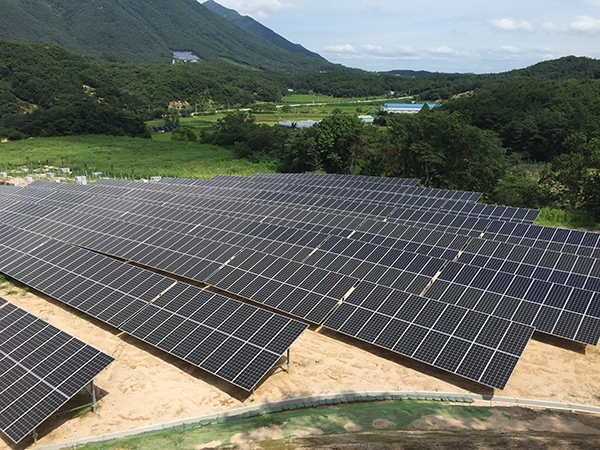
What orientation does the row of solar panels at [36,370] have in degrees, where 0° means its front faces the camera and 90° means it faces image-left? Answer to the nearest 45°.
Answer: approximately 45°

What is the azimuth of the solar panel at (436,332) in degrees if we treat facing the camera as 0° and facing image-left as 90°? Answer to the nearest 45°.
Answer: approximately 45°

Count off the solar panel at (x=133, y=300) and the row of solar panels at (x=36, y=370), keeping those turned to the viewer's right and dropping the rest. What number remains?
0

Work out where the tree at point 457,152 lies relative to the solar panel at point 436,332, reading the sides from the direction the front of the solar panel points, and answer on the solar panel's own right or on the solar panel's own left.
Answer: on the solar panel's own right

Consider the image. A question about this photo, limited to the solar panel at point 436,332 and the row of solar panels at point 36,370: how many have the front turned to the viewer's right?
0

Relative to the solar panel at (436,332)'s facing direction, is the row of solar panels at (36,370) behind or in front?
in front

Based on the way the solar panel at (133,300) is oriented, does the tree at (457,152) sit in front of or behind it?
behind

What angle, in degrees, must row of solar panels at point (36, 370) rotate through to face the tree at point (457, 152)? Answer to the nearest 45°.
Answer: approximately 135° to its left

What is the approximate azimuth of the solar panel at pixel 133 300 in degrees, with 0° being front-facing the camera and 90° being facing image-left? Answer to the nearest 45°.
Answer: approximately 45°

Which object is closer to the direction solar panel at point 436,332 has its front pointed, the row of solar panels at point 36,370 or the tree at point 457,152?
the row of solar panels

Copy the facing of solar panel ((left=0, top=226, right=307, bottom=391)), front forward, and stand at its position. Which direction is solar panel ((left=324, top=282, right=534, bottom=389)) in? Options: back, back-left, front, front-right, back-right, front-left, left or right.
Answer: left
